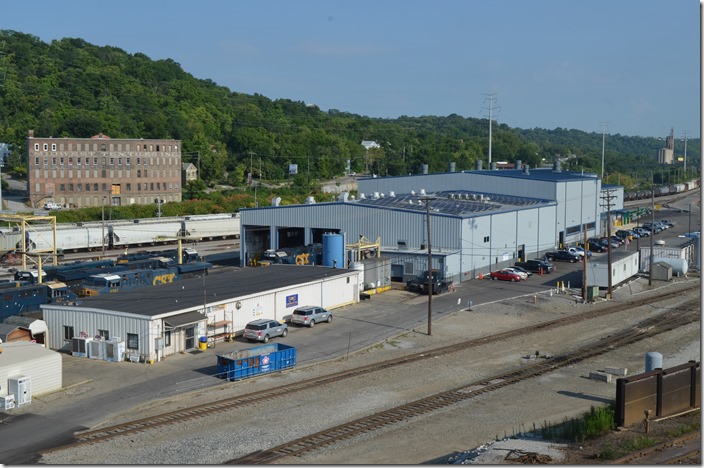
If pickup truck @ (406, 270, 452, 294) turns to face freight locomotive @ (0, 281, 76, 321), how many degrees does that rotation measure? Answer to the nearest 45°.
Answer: approximately 45° to its left

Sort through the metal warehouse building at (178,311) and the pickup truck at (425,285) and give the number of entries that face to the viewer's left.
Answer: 1

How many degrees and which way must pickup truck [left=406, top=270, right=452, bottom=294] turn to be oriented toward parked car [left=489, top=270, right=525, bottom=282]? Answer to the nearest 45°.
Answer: approximately 135° to its right

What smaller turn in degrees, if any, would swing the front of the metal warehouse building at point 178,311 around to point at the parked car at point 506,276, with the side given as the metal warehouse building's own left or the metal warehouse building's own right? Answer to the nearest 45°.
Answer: approximately 90° to the metal warehouse building's own left

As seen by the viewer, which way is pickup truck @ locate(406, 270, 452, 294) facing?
to the viewer's left

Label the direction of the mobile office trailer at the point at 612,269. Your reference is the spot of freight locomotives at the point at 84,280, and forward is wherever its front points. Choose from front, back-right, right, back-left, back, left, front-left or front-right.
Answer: back-left

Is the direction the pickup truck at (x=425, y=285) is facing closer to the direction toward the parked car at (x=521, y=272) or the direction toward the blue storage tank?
the blue storage tank

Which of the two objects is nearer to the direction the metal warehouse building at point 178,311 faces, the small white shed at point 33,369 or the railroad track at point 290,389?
the railroad track

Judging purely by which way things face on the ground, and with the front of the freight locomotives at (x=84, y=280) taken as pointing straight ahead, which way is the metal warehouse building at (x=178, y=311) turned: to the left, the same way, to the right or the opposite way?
to the left

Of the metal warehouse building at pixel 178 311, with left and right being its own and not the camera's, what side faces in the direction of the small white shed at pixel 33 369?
right

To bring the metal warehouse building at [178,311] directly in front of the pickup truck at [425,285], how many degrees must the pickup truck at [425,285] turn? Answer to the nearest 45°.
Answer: approximately 45° to its left

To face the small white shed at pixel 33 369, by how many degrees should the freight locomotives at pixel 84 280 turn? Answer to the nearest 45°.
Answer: approximately 45° to its left
